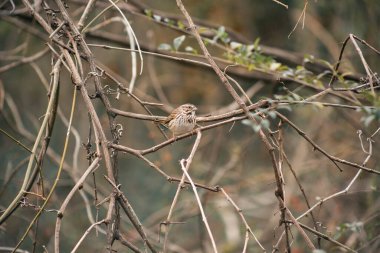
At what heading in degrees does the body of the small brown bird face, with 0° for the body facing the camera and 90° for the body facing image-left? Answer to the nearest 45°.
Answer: approximately 315°
